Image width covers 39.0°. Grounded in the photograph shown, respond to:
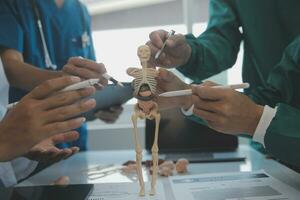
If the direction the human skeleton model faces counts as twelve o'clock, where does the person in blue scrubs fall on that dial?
The person in blue scrubs is roughly at 5 o'clock from the human skeleton model.

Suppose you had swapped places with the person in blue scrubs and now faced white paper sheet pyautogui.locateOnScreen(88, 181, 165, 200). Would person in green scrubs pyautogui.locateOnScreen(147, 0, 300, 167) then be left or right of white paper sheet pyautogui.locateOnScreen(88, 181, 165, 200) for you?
left

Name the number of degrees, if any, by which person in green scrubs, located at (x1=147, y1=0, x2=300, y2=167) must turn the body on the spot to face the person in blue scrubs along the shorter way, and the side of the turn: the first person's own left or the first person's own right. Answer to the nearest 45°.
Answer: approximately 45° to the first person's own right

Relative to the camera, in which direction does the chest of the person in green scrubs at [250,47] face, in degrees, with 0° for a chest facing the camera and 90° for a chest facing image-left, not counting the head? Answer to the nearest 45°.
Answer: approximately 45°
